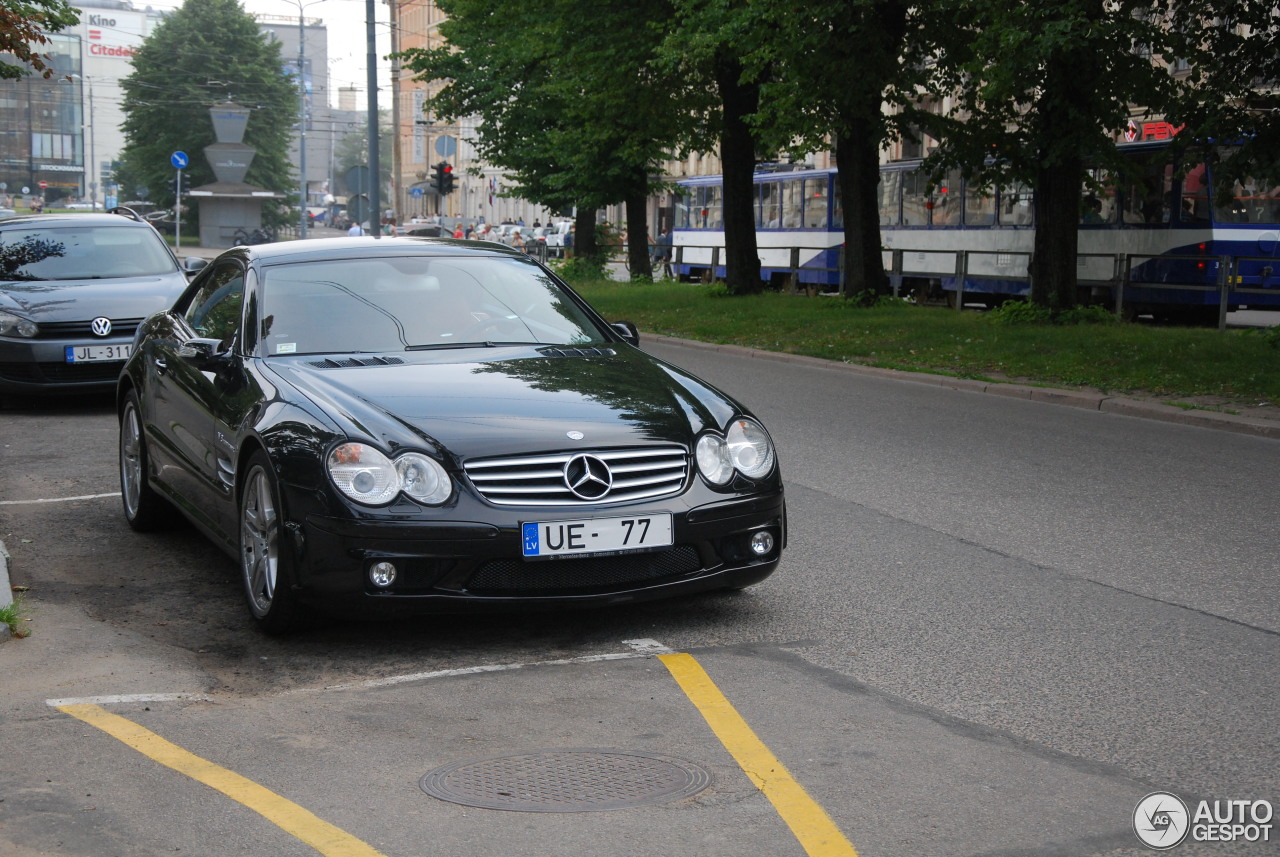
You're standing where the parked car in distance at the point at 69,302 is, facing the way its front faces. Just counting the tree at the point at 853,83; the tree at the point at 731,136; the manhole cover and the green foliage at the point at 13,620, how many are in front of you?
2

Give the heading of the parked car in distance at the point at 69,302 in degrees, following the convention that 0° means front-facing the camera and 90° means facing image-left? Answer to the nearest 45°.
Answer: approximately 0°

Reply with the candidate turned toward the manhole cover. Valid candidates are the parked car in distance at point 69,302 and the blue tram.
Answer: the parked car in distance

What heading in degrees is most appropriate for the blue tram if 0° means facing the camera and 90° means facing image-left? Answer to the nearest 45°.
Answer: approximately 135°

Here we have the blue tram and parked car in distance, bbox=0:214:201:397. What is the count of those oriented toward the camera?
1

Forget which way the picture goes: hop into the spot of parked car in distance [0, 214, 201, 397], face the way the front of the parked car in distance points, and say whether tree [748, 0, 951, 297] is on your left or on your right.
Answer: on your left

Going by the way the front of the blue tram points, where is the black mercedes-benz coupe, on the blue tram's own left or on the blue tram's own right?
on the blue tram's own left

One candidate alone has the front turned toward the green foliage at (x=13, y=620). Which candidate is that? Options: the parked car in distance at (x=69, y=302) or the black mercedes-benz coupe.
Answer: the parked car in distance

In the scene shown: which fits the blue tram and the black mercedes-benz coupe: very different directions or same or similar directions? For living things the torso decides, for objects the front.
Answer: very different directions
